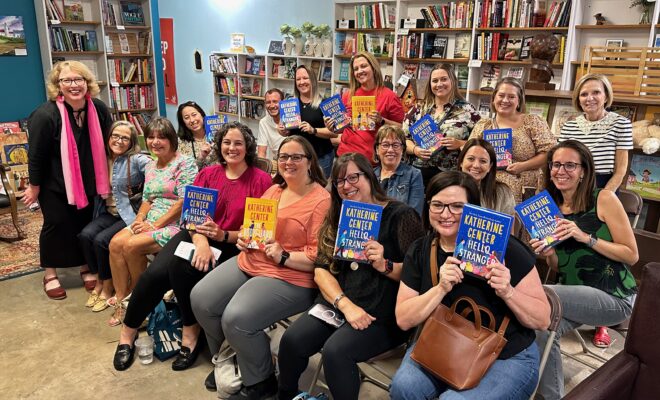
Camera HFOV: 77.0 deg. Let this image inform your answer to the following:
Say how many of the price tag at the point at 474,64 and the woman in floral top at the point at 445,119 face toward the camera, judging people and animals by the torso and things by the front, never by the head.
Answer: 2

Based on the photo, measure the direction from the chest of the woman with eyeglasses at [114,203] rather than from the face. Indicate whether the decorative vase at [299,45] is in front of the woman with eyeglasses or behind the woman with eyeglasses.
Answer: behind

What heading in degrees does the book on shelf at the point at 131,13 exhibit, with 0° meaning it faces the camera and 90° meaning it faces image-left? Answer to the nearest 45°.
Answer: approximately 0°

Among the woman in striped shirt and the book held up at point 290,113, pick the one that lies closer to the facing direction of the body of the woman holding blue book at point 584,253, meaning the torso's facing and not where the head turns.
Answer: the book held up

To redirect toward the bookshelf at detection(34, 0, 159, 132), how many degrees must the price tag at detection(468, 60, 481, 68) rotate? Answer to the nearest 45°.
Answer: approximately 90° to its right

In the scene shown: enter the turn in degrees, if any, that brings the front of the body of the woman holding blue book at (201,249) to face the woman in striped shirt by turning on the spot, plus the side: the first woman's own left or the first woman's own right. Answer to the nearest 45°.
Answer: approximately 135° to the first woman's own left

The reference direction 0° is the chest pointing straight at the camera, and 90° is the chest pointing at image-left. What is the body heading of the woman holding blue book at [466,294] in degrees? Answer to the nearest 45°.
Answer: approximately 0°

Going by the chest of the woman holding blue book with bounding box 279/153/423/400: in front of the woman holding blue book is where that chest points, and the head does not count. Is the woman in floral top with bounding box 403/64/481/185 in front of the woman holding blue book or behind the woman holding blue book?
behind

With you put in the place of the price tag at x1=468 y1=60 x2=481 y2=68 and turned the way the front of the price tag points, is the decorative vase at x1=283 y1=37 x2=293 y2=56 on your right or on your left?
on your right
